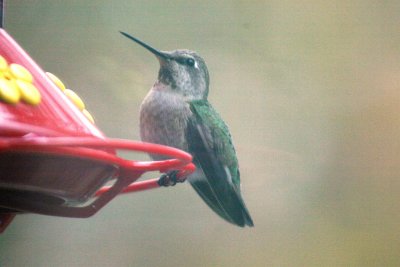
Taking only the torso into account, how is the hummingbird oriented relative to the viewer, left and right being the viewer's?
facing to the left of the viewer
